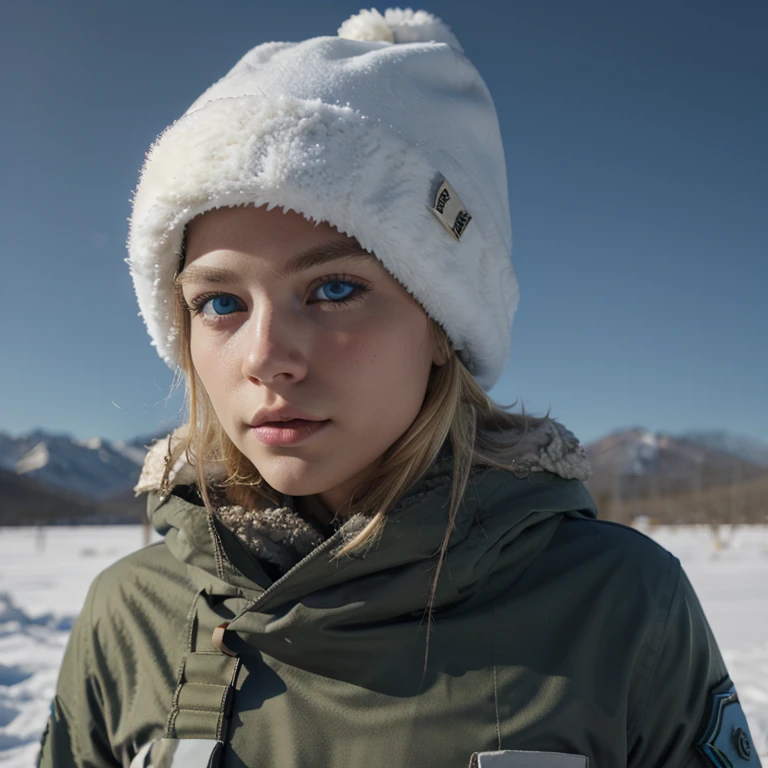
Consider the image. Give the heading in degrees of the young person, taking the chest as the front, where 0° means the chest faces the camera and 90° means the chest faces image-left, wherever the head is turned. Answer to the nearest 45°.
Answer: approximately 45°
